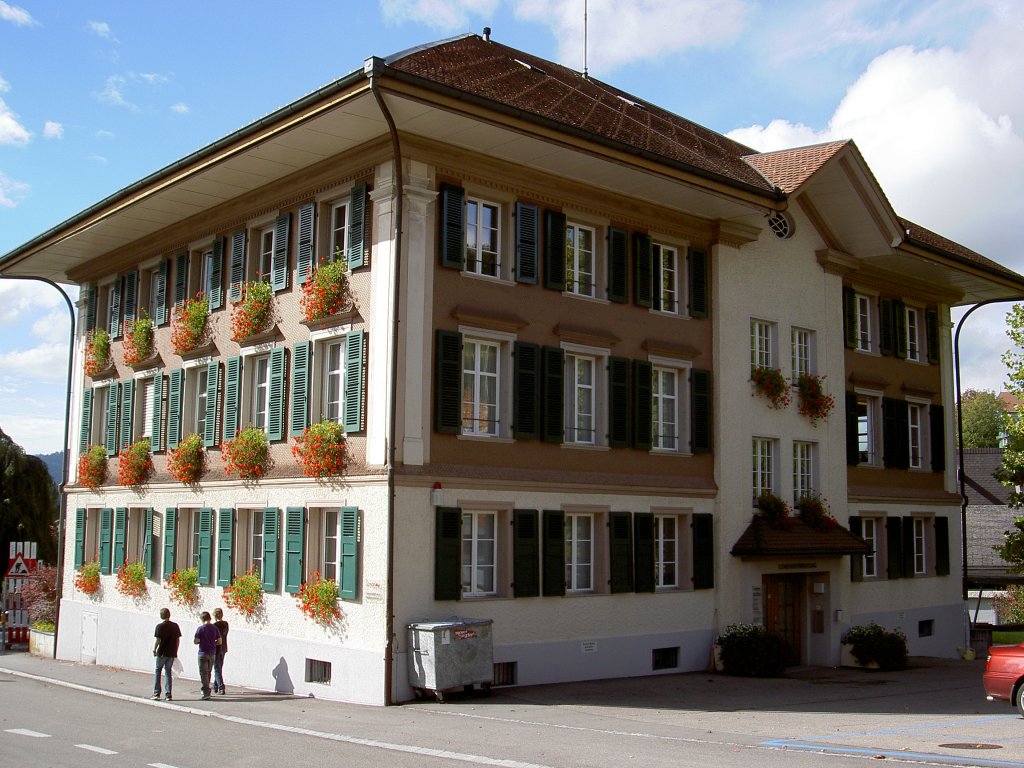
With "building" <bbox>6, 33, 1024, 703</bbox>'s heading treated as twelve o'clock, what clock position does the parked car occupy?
The parked car is roughly at 12 o'clock from the building.

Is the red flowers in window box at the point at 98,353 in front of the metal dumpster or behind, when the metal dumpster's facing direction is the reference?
behind

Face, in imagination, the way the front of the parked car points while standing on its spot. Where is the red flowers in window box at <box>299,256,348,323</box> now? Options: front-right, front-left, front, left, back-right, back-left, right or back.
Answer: back

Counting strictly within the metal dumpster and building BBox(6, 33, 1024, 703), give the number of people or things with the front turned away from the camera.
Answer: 0

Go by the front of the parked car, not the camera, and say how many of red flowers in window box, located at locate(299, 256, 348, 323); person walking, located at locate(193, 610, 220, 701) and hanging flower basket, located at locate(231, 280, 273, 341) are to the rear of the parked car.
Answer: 3

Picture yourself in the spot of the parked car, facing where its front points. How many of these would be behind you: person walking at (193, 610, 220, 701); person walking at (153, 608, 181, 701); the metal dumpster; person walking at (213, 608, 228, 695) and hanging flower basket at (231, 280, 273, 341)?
5

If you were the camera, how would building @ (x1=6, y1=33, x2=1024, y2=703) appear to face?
facing the viewer and to the right of the viewer

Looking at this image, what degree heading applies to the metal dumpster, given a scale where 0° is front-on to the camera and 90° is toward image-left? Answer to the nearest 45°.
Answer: approximately 315°

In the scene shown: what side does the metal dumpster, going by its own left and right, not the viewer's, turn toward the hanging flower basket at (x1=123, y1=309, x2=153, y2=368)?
back

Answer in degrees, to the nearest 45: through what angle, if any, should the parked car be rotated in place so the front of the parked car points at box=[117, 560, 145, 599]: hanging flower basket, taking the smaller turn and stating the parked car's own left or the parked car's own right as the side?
approximately 180°

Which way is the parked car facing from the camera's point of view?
to the viewer's right

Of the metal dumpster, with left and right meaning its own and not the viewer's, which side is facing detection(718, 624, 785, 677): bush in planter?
left

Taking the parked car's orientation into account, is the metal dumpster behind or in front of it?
behind

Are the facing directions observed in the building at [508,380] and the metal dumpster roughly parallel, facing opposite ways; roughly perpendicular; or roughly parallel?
roughly parallel

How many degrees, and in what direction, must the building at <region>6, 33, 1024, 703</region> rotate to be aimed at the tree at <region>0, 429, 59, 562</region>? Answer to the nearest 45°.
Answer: approximately 180°

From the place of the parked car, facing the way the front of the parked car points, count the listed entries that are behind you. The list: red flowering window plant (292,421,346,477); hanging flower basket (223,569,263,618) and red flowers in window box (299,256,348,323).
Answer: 3

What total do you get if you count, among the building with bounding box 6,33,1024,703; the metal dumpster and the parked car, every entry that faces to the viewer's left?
0
